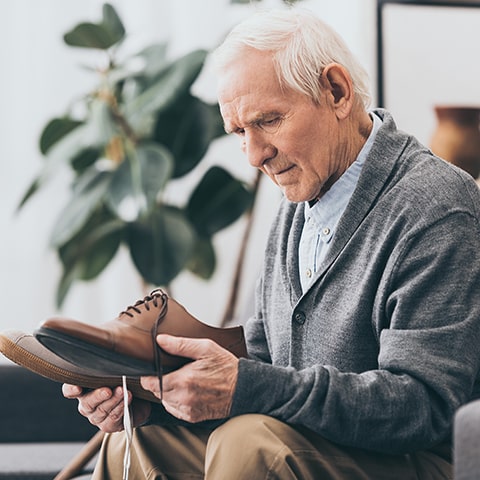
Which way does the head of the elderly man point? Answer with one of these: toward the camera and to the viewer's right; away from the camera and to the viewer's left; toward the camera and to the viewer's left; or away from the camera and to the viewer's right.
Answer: toward the camera and to the viewer's left

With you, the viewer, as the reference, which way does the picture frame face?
facing the viewer

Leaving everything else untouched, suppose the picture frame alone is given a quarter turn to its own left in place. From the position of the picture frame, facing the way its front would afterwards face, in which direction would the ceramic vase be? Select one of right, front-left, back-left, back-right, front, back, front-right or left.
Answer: right

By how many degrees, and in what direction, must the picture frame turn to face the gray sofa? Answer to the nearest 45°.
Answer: approximately 45° to its right

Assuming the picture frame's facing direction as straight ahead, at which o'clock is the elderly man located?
The elderly man is roughly at 12 o'clock from the picture frame.

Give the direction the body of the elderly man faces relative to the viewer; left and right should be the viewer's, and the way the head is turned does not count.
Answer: facing the viewer and to the left of the viewer

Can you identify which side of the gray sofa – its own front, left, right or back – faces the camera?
front

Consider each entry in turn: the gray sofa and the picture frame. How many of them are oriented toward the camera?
2
